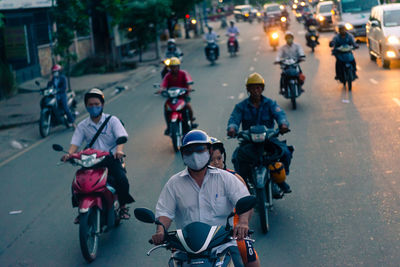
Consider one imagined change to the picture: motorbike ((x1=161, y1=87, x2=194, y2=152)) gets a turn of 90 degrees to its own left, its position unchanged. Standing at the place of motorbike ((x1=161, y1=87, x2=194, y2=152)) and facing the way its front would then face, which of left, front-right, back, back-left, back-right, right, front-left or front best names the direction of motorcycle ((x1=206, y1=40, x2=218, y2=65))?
left

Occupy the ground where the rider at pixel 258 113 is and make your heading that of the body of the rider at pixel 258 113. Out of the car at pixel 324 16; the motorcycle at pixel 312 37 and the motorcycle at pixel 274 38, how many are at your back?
3

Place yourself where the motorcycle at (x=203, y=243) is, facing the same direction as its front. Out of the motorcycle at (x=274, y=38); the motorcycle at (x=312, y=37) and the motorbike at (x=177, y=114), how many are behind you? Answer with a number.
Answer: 3

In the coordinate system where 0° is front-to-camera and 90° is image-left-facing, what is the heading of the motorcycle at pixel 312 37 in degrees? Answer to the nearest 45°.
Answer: approximately 0°

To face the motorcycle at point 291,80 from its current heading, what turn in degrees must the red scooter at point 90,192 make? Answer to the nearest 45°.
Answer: approximately 135° to its left

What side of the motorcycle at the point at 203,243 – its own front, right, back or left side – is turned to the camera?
front

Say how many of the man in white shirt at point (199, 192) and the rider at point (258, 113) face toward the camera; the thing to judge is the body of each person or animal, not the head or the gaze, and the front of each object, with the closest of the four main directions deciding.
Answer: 2

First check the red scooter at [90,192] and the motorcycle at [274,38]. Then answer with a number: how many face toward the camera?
2

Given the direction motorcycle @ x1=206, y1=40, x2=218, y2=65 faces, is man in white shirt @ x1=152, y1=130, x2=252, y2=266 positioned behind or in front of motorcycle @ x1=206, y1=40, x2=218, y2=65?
in front

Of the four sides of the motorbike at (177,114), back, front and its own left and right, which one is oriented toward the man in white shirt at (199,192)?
front

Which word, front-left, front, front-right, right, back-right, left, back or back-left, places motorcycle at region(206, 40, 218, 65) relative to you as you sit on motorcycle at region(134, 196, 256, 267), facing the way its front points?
back

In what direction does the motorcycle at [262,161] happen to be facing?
toward the camera

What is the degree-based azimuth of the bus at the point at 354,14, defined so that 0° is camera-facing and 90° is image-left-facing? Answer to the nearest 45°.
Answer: approximately 0°

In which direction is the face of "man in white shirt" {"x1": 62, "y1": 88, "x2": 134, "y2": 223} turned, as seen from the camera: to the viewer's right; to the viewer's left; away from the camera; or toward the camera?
toward the camera

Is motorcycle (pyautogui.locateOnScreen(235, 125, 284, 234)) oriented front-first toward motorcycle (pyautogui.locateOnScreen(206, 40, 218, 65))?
no

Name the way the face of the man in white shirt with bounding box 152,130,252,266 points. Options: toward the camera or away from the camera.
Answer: toward the camera

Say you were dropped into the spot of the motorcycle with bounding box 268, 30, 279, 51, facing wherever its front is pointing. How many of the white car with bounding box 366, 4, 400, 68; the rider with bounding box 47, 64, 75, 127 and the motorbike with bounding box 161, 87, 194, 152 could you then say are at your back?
0

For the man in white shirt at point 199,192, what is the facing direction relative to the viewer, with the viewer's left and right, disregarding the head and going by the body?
facing the viewer

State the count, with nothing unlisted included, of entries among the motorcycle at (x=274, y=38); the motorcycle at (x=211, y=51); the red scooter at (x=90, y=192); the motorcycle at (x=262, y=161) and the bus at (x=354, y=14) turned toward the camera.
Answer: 5
